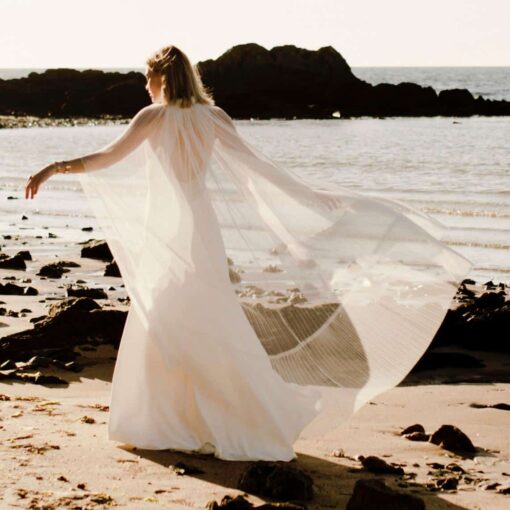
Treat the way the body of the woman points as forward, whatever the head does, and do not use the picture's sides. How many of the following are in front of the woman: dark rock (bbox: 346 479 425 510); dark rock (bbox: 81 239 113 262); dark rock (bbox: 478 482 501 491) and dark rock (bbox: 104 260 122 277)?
2

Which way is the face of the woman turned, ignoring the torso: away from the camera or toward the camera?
away from the camera

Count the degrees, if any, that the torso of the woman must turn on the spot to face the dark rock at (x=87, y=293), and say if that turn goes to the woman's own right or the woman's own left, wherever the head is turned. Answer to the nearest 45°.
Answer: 0° — they already face it

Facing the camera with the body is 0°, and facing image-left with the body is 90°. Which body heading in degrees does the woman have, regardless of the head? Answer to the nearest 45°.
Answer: approximately 180°

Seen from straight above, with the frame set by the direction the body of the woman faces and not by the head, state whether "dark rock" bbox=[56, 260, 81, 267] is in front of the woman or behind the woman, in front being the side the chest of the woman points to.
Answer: in front

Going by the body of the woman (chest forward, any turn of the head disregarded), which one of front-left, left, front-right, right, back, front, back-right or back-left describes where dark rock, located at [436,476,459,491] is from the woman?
back-right

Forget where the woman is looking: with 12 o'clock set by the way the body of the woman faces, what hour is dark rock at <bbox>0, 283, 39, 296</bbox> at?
The dark rock is roughly at 11 o'clock from the woman.

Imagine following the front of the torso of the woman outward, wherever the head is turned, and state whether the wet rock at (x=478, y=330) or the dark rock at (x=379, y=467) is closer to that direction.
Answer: the wet rock

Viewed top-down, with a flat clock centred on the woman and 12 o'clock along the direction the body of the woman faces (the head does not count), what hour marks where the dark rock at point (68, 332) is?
The dark rock is roughly at 11 o'clock from the woman.

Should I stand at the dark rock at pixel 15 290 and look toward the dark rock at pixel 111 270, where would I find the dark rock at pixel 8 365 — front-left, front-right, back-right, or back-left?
back-right
